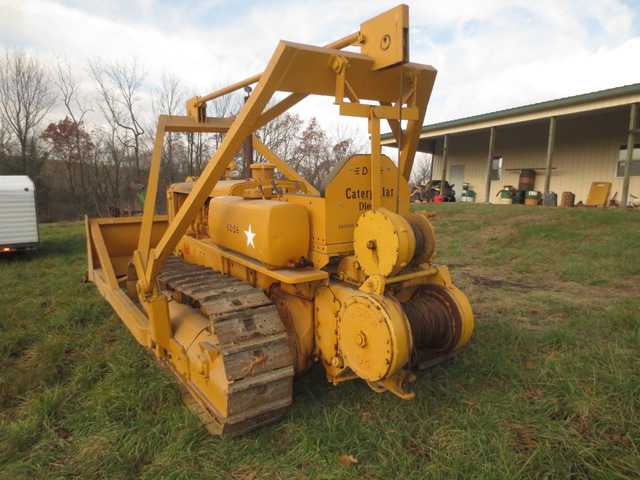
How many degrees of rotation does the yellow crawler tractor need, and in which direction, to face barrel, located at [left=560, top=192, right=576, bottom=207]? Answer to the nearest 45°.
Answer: approximately 90° to its right

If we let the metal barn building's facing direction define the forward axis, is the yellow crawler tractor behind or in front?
in front

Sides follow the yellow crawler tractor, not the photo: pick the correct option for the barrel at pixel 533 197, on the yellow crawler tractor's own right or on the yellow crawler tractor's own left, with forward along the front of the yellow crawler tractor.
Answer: on the yellow crawler tractor's own right

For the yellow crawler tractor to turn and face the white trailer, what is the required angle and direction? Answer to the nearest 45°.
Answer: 0° — it already faces it

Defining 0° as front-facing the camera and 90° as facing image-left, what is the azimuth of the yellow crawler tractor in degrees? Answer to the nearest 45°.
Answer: approximately 135°

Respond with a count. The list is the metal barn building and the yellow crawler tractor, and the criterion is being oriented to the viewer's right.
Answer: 0

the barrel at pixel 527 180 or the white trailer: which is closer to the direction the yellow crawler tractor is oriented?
the white trailer

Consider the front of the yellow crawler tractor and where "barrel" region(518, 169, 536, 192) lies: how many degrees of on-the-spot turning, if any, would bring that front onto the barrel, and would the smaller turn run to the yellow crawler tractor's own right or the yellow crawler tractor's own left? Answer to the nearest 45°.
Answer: approximately 90° to the yellow crawler tractor's own right

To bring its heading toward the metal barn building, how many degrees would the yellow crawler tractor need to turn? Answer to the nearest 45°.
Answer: approximately 90° to its right
